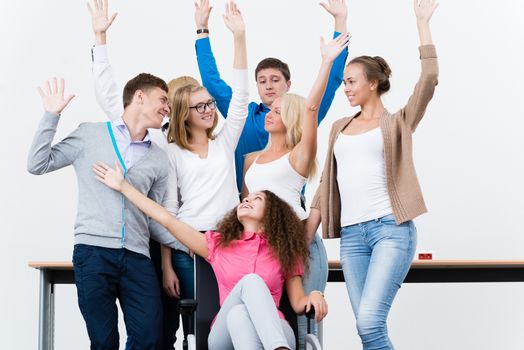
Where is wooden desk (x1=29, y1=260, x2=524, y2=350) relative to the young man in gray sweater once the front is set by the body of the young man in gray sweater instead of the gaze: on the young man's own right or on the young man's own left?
on the young man's own left

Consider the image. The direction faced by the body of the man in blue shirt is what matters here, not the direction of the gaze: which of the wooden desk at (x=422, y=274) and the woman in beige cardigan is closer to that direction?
the woman in beige cardigan

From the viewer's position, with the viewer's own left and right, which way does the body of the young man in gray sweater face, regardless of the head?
facing the viewer and to the right of the viewer

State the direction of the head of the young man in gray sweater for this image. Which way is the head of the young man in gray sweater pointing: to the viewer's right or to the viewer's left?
to the viewer's right

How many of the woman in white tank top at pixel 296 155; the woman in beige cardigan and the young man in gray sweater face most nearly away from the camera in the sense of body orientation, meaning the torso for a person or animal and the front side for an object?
0

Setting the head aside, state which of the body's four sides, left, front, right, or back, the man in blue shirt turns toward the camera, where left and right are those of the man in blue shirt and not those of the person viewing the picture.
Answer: front

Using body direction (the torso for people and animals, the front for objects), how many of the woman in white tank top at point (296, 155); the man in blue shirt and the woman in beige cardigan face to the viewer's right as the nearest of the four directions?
0

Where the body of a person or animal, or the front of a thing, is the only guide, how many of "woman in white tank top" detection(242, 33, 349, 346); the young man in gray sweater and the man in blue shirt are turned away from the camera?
0

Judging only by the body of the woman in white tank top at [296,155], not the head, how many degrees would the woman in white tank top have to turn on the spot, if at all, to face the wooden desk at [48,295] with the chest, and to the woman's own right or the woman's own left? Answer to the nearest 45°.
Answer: approximately 90° to the woman's own right

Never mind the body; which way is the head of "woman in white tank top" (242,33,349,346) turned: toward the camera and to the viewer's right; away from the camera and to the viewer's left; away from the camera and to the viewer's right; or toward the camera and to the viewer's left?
toward the camera and to the viewer's left

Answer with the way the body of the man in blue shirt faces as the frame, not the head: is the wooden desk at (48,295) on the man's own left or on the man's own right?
on the man's own right

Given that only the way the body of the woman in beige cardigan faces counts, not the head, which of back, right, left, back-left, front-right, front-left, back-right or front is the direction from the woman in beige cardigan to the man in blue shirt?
right

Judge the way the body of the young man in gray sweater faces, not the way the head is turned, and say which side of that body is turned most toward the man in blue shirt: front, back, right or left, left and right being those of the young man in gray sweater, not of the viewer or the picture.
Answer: left
